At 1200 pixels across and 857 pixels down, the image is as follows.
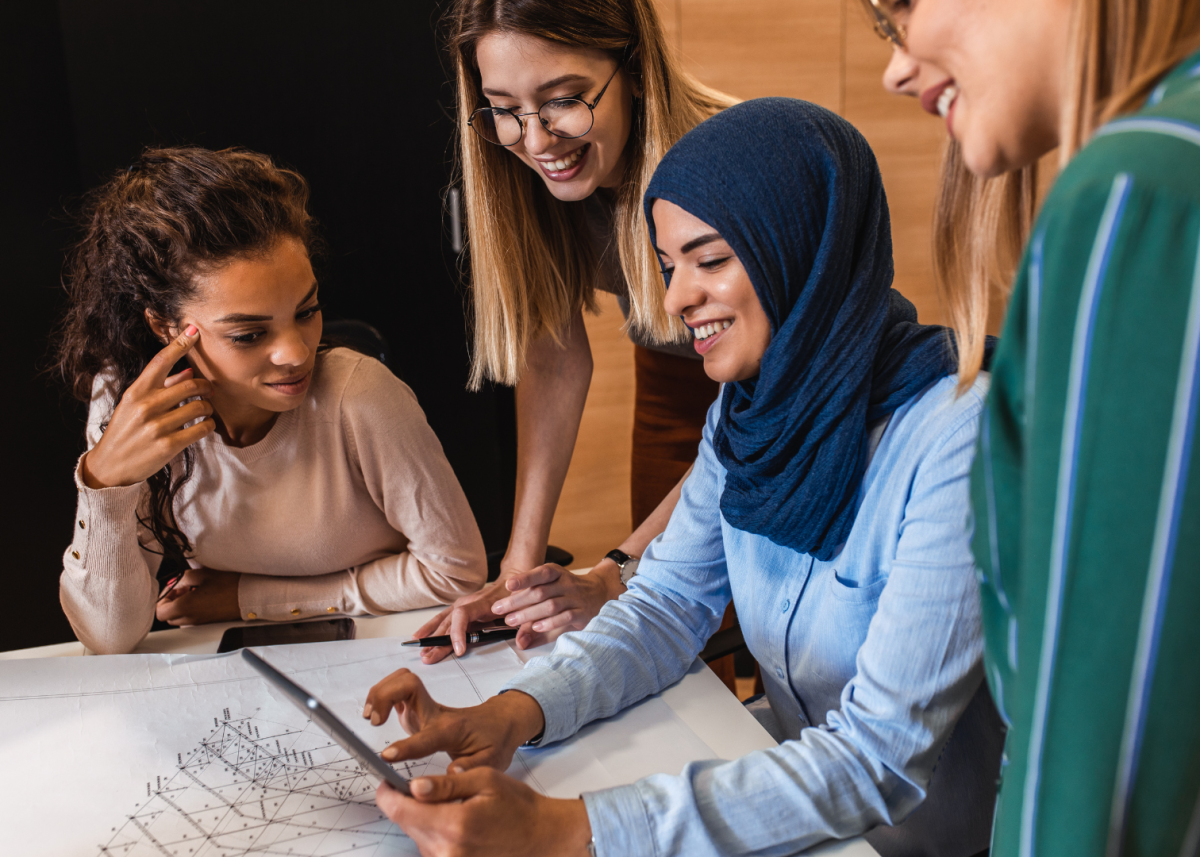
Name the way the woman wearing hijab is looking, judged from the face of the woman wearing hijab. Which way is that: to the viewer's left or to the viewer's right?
to the viewer's left

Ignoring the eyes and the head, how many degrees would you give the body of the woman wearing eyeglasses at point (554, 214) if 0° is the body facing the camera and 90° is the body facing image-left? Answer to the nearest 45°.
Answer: approximately 45°

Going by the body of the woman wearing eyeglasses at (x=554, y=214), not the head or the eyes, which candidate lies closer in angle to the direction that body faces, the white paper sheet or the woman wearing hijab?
the white paper sheet
